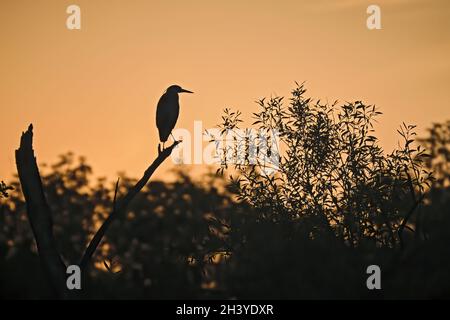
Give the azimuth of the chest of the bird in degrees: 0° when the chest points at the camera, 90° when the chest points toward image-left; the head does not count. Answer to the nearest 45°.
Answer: approximately 270°

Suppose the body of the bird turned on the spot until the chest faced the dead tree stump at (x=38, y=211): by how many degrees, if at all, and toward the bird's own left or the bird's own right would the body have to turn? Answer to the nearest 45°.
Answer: approximately 135° to the bird's own right
